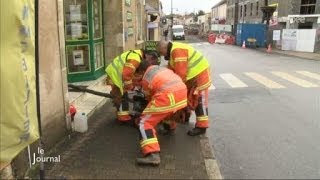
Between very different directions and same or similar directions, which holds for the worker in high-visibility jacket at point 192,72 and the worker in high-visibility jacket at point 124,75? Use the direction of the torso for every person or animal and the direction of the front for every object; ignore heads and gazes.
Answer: very different directions

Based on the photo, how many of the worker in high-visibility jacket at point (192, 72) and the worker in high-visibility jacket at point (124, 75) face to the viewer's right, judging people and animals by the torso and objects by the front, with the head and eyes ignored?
1

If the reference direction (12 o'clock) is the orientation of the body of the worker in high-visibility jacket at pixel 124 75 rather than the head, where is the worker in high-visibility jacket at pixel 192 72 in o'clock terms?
the worker in high-visibility jacket at pixel 192 72 is roughly at 12 o'clock from the worker in high-visibility jacket at pixel 124 75.

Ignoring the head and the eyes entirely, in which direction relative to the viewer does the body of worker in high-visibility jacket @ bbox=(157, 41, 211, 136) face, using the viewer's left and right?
facing to the left of the viewer

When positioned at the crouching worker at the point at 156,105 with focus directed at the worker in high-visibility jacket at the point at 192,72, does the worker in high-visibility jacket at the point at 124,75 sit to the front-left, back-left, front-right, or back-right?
front-left

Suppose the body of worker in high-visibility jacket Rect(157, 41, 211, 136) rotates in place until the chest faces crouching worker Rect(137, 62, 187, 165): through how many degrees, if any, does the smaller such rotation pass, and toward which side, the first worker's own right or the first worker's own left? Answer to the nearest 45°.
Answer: approximately 90° to the first worker's own left

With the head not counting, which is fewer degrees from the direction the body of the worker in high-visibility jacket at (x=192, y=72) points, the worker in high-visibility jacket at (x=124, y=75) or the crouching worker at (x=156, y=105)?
the worker in high-visibility jacket

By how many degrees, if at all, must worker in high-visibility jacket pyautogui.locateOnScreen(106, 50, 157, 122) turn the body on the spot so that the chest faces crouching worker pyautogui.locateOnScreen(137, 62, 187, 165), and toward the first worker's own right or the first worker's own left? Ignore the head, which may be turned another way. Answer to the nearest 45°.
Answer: approximately 90° to the first worker's own right

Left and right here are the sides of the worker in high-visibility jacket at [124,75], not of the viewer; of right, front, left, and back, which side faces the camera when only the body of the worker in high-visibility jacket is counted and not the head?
right

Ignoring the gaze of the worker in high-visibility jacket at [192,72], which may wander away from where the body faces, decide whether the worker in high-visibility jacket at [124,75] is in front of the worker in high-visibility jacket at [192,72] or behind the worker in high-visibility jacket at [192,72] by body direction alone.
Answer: in front
